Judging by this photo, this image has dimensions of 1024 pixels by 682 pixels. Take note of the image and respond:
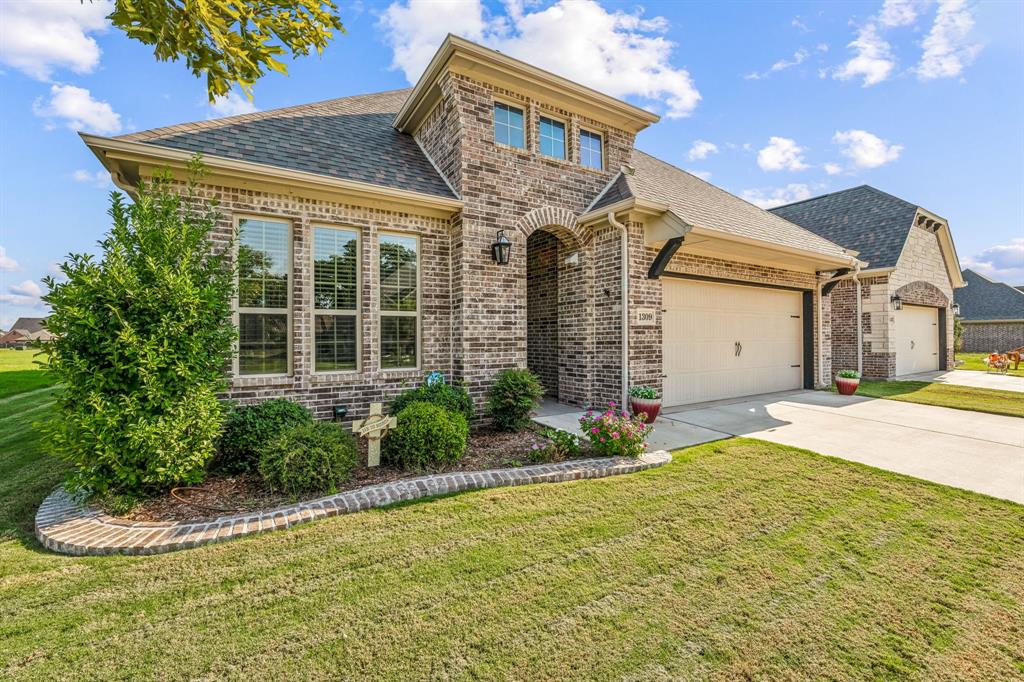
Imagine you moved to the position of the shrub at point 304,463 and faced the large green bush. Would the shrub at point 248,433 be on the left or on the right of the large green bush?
right

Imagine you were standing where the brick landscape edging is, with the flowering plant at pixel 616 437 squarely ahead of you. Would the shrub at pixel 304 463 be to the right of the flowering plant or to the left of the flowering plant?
left

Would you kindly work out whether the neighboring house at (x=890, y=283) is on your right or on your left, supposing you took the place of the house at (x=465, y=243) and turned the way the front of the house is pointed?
on your left

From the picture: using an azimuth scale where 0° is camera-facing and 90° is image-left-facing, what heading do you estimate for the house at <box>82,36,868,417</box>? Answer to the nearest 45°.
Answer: approximately 315°

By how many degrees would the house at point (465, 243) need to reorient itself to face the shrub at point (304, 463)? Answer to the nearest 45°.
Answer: approximately 90° to its right

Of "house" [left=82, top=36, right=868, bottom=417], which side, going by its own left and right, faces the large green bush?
right
